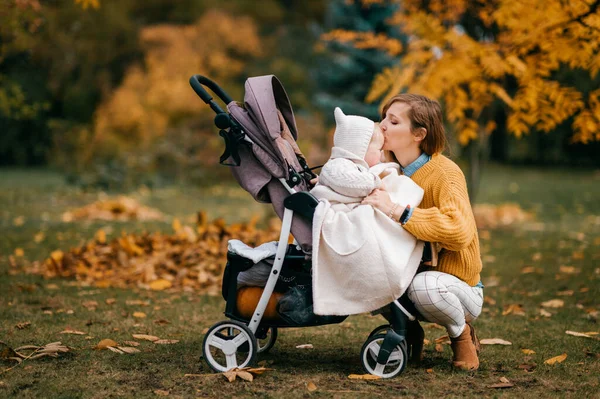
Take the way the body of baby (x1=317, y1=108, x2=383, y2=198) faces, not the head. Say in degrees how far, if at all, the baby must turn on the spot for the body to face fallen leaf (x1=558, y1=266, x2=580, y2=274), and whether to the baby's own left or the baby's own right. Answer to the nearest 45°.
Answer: approximately 45° to the baby's own left

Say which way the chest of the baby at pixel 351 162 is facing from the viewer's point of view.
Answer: to the viewer's right

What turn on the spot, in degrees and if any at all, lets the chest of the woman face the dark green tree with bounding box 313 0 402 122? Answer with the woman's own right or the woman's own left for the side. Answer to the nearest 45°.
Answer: approximately 90° to the woman's own right

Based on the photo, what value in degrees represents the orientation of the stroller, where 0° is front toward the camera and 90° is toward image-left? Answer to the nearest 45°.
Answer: approximately 270°

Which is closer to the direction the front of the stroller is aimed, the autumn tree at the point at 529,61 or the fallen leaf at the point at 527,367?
the fallen leaf

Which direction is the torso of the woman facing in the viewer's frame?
to the viewer's left

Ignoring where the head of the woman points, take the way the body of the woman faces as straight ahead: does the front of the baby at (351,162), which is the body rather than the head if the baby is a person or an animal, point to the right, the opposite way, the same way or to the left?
the opposite way

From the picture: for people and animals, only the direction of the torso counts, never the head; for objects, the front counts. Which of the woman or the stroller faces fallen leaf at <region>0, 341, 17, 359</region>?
the woman

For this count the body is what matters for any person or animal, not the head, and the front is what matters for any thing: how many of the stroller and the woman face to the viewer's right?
1

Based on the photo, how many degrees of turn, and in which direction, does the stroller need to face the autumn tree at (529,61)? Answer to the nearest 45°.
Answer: approximately 45° to its left

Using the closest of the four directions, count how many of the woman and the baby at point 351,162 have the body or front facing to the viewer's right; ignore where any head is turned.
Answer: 1
